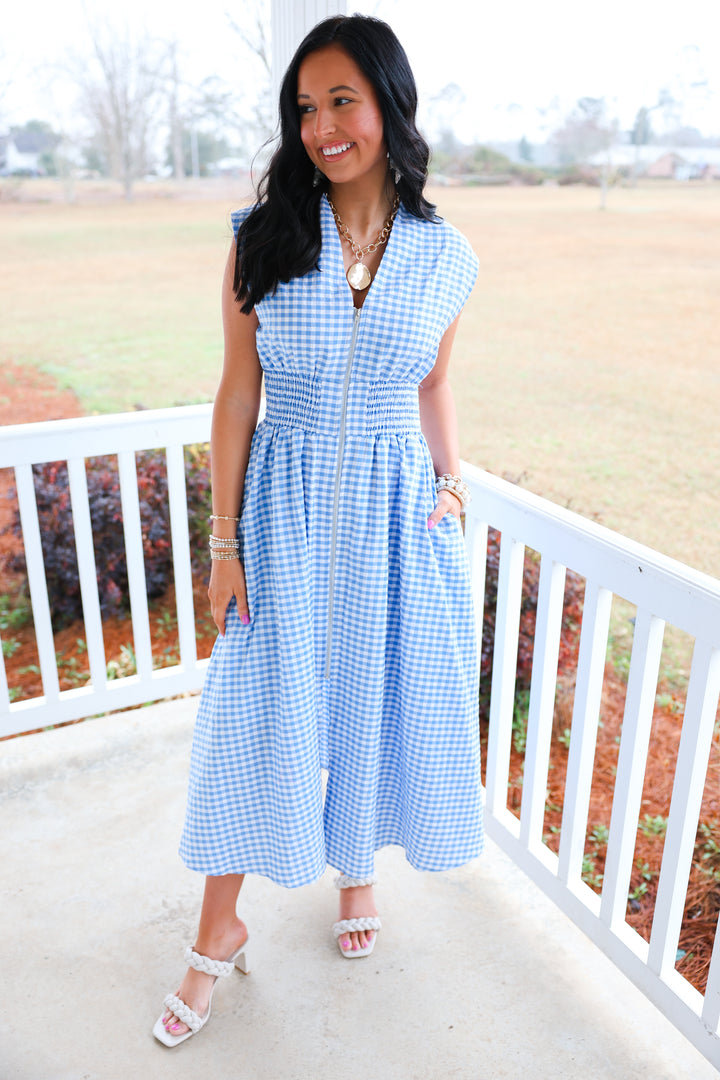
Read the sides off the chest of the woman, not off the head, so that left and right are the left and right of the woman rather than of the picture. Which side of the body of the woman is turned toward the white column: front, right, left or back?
back

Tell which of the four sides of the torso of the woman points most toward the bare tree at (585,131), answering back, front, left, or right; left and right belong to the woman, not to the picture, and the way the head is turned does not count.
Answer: back

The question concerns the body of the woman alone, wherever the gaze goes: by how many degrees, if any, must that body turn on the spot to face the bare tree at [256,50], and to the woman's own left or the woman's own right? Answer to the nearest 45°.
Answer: approximately 180°

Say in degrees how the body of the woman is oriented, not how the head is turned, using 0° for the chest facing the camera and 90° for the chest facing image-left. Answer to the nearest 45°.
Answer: approximately 0°

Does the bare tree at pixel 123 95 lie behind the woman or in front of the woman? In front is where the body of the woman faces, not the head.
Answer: behind

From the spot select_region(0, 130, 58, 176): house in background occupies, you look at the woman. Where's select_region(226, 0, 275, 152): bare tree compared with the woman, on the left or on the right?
left

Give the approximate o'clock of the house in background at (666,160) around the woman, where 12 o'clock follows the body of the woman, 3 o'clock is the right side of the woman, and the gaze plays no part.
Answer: The house in background is roughly at 7 o'clock from the woman.

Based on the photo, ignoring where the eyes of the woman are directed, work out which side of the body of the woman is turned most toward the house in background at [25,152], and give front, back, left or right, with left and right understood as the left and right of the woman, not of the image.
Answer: back

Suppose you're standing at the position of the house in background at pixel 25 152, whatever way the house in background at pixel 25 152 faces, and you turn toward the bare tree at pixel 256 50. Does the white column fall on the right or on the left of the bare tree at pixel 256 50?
right
